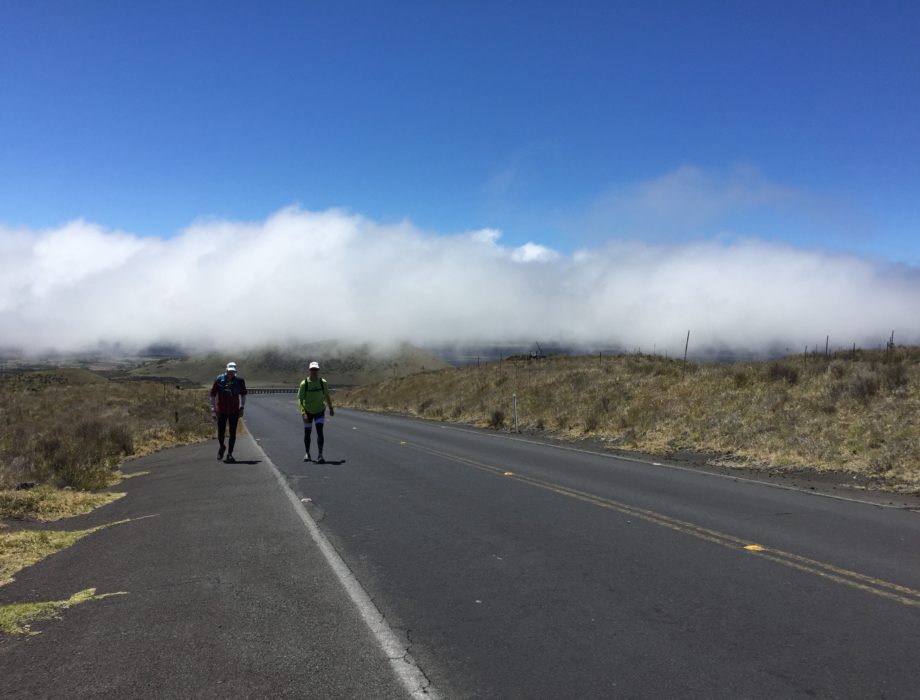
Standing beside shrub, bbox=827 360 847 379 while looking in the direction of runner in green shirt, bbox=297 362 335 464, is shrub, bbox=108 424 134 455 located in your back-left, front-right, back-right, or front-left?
front-right

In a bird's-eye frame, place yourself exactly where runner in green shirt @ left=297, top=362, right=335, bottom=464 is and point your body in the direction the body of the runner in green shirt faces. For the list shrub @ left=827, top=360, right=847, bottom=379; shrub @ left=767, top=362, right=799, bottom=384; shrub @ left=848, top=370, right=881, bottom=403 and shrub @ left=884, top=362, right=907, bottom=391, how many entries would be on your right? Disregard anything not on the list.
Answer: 0

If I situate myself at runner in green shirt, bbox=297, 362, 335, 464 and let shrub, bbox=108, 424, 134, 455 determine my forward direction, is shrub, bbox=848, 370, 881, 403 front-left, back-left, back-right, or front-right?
back-right

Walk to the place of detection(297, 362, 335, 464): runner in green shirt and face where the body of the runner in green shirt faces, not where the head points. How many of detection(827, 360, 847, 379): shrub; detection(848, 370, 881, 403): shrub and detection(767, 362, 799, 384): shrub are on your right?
0

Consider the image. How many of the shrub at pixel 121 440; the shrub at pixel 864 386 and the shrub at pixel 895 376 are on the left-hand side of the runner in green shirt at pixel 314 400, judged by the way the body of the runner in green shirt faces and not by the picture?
2

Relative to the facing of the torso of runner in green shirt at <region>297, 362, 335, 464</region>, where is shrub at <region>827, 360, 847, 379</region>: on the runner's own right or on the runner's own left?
on the runner's own left

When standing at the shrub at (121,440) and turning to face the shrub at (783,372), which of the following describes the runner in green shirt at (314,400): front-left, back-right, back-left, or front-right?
front-right

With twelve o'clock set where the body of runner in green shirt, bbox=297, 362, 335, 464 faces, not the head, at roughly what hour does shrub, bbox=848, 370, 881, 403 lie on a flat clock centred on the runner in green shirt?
The shrub is roughly at 9 o'clock from the runner in green shirt.

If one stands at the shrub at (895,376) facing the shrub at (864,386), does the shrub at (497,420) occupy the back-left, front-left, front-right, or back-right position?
front-right

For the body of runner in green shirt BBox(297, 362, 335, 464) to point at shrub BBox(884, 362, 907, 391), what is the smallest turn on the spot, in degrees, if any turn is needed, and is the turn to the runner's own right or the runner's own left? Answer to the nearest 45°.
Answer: approximately 90° to the runner's own left

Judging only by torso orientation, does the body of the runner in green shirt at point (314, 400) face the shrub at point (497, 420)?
no

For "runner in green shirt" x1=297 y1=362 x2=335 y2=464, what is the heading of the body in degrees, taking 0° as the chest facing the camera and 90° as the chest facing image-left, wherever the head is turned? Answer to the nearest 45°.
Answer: approximately 0°

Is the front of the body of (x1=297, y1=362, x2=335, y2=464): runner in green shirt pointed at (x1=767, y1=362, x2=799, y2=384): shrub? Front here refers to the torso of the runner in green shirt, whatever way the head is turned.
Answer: no
